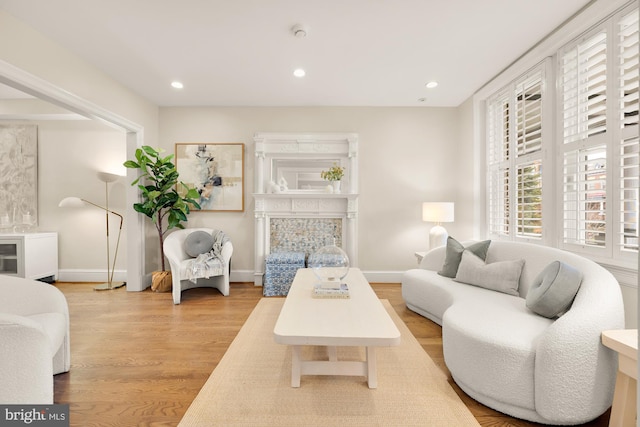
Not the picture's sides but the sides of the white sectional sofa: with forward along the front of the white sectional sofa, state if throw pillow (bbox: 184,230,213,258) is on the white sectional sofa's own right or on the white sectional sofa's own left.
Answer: on the white sectional sofa's own right

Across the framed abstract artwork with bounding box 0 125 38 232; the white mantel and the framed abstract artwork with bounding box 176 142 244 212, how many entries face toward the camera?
3

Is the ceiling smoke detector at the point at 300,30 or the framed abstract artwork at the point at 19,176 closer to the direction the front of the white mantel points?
the ceiling smoke detector

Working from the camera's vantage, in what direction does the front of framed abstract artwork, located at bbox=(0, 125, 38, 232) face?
facing the viewer

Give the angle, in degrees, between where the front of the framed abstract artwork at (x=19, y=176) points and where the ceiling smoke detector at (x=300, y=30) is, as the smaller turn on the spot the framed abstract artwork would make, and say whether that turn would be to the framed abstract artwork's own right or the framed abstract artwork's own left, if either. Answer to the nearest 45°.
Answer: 0° — it already faces it

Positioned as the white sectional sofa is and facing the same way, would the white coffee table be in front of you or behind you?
in front

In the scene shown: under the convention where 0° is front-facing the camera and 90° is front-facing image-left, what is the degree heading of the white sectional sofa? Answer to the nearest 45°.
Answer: approximately 45°

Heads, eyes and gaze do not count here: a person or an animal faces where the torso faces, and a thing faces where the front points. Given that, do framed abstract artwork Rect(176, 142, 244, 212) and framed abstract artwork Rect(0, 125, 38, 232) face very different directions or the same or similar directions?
same or similar directions

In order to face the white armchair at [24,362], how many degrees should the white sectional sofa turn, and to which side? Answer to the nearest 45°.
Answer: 0° — it already faces it

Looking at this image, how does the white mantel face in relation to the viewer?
toward the camera

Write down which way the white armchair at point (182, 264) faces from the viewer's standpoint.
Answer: facing the viewer and to the right of the viewer

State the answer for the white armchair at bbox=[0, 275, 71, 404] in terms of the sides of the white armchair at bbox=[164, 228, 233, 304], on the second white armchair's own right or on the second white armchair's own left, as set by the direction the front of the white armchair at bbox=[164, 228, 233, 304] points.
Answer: on the second white armchair's own right

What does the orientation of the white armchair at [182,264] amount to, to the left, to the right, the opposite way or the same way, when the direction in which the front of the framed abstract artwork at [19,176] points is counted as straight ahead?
the same way

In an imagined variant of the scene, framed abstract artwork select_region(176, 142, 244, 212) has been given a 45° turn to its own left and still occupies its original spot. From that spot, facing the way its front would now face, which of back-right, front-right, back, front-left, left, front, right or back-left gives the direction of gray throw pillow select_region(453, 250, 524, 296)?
front

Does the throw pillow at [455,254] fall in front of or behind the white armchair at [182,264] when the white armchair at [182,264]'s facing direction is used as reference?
in front
